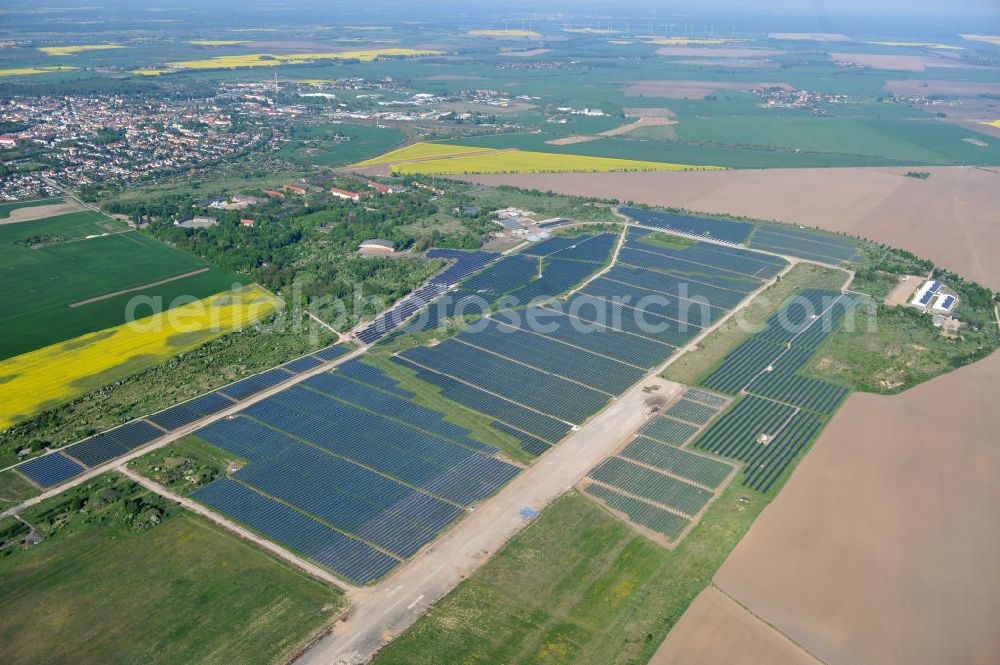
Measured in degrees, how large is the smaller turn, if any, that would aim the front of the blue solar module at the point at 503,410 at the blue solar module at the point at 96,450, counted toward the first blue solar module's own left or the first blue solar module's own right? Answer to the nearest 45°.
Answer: approximately 45° to the first blue solar module's own right

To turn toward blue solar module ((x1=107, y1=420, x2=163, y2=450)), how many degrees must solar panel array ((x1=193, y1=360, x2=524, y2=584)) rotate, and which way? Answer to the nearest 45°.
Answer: approximately 90° to its right

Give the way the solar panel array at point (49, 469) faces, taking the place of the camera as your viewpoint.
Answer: facing the viewer and to the left of the viewer

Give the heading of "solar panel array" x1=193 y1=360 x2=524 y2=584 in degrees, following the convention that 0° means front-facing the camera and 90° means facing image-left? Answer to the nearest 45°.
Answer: approximately 45°

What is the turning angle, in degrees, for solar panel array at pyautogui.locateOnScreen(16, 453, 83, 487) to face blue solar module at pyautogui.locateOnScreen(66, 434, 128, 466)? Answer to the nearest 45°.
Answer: approximately 135° to its left

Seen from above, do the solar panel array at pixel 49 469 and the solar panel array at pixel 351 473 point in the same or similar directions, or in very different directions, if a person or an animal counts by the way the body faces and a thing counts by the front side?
same or similar directions

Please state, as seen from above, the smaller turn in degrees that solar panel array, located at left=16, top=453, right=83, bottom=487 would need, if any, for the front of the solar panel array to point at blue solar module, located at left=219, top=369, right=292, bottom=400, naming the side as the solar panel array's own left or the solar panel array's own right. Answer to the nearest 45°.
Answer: approximately 135° to the solar panel array's own left

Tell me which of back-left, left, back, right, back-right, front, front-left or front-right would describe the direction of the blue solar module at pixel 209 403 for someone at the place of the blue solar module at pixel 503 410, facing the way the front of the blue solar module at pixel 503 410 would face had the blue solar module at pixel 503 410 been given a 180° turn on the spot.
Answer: back-left

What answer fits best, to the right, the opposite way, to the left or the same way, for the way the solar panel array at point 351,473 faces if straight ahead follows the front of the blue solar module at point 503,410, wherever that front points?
the same way

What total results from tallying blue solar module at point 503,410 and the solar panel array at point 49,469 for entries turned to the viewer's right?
0

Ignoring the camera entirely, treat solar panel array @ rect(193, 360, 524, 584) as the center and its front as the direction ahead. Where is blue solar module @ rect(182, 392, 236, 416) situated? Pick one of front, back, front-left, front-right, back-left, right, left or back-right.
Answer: right
